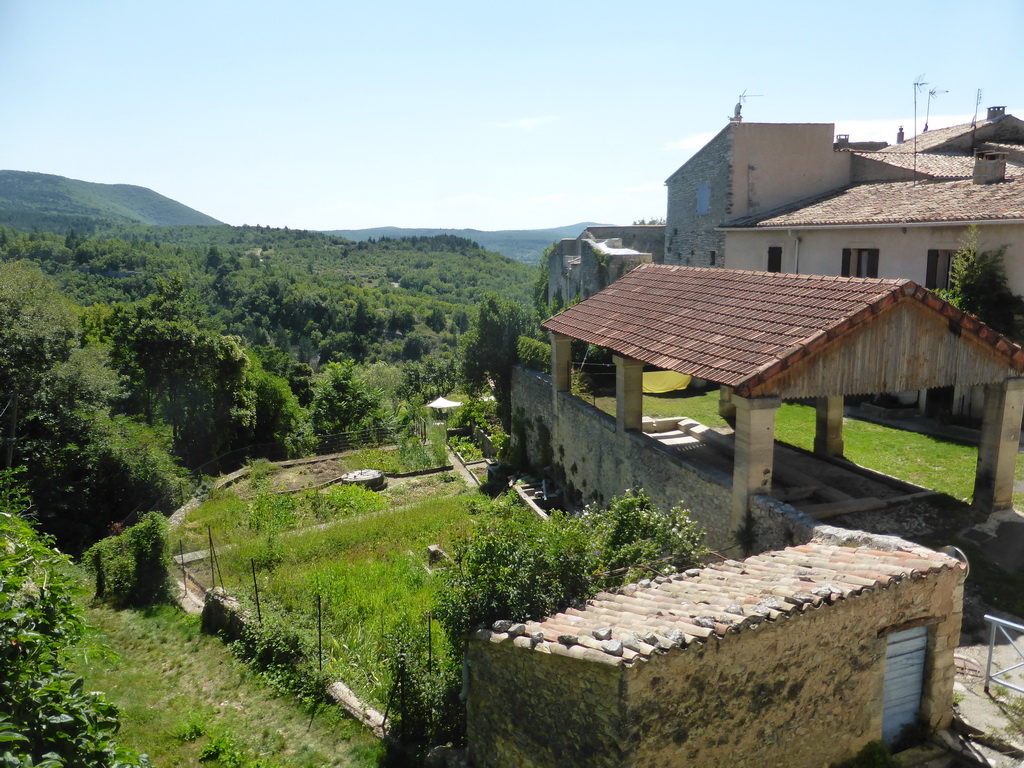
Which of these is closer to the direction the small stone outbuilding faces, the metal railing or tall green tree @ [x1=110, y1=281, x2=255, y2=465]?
the metal railing

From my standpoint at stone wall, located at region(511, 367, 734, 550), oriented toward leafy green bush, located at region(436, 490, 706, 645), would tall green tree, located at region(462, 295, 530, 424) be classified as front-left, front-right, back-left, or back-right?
back-right

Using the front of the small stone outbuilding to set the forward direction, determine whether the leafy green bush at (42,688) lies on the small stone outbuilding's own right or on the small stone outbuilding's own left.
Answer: on the small stone outbuilding's own right

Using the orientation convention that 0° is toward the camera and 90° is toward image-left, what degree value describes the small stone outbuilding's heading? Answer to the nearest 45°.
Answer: approximately 315°

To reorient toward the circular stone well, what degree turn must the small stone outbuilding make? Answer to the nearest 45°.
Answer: approximately 180°

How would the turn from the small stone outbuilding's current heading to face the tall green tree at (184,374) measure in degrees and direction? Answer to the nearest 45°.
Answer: approximately 180°

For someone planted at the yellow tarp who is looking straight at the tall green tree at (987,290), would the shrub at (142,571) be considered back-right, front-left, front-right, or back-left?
back-right

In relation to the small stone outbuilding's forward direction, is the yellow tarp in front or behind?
behind

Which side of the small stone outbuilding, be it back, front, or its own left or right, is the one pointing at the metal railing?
left

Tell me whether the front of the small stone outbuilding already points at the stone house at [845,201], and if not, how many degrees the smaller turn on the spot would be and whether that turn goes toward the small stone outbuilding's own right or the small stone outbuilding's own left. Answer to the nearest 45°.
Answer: approximately 135° to the small stone outbuilding's own left

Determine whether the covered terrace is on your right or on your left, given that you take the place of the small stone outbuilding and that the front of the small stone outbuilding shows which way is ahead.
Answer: on your left
